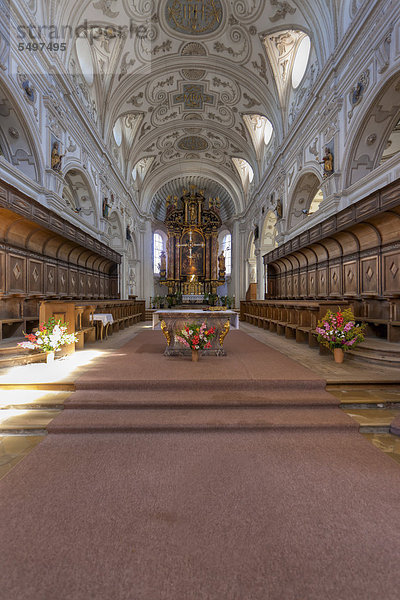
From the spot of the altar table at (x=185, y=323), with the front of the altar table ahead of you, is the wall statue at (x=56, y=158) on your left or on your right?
on your right

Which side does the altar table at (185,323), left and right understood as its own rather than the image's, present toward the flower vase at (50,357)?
right

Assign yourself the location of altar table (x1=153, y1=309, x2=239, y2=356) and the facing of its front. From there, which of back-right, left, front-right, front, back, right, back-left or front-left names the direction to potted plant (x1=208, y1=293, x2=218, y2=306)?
back

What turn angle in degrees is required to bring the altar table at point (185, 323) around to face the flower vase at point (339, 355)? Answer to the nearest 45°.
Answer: approximately 90° to its left

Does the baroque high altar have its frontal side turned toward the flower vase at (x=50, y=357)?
yes

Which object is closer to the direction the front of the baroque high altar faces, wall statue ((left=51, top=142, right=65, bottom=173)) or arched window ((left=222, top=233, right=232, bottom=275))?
the wall statue

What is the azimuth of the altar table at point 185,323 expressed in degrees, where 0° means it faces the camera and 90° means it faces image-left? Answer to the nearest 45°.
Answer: approximately 0°

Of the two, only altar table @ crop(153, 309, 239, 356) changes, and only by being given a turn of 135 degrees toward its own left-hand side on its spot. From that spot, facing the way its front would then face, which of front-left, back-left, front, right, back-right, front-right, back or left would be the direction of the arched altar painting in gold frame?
front-left

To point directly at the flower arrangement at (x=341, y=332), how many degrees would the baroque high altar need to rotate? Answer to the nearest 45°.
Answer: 0° — it already faces it

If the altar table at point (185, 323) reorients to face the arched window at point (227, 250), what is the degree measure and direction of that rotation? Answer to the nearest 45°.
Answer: approximately 180°

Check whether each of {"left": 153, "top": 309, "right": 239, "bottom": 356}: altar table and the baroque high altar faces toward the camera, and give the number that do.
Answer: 2

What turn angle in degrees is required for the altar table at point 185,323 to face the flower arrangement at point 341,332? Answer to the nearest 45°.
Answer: approximately 90° to its left

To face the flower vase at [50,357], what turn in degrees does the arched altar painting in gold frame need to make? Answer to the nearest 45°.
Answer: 0° — it already faces it
